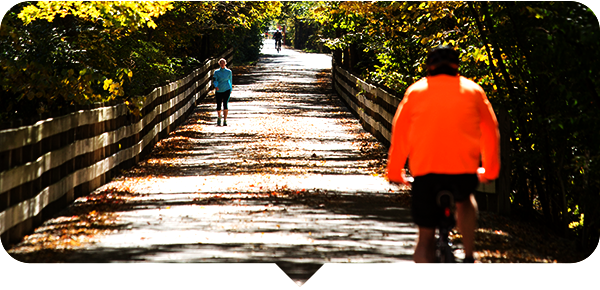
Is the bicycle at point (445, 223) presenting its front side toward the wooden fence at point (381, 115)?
yes

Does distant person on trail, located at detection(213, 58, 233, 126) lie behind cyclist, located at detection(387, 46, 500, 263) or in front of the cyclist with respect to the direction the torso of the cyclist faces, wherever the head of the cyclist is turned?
in front

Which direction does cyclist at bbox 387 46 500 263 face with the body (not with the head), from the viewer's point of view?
away from the camera

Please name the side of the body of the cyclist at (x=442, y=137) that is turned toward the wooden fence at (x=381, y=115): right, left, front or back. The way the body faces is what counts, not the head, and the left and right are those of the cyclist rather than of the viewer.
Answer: front

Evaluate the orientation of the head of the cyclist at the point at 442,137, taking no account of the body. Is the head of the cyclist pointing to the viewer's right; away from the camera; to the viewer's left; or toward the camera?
away from the camera

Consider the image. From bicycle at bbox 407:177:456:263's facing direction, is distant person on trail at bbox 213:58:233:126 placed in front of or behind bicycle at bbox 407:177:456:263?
in front

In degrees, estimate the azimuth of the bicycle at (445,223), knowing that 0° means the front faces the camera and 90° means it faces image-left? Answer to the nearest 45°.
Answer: approximately 180°
